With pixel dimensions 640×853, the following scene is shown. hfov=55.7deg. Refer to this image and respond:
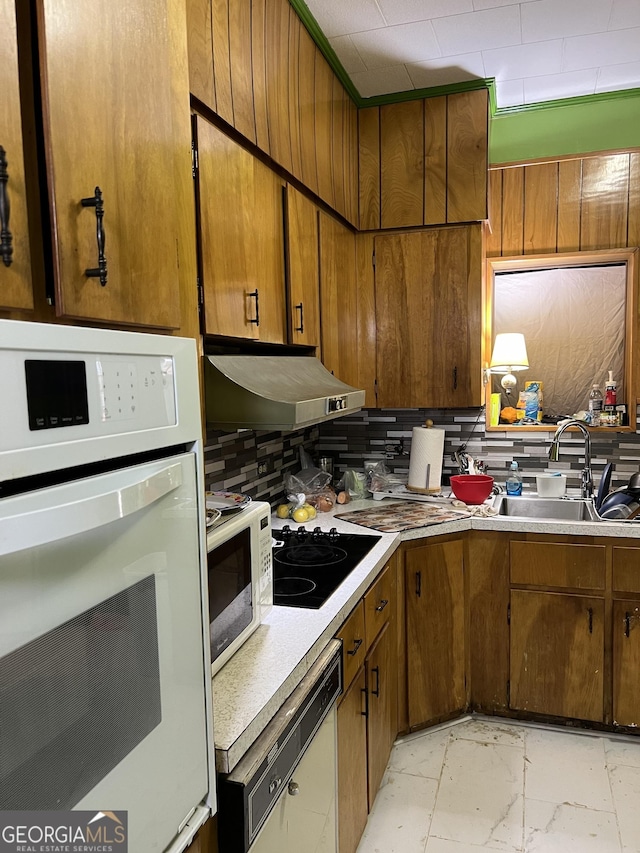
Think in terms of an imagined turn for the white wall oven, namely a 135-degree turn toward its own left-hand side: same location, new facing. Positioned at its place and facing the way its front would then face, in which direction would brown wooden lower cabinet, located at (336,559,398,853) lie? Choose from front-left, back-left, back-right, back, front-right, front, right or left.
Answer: front-right

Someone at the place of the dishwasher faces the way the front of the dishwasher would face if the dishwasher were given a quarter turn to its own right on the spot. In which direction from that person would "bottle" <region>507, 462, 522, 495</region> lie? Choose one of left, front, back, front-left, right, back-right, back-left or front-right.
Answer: back

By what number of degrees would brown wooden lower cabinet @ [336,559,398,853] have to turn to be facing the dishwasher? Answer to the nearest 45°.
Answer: approximately 90° to its right

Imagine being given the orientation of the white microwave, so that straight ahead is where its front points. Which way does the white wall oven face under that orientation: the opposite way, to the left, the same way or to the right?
the same way

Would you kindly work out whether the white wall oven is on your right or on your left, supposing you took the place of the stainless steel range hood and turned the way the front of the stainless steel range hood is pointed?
on your right

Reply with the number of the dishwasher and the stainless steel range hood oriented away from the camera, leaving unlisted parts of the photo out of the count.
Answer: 0

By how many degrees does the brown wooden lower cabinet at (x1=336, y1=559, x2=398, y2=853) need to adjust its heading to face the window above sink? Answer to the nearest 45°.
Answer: approximately 45° to its left

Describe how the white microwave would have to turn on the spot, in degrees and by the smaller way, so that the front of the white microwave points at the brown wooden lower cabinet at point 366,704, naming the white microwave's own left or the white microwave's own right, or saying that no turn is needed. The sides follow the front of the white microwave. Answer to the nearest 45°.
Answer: approximately 90° to the white microwave's own left

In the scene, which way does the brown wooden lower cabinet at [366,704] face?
to the viewer's right

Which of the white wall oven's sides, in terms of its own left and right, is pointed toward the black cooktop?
left

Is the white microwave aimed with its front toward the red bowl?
no

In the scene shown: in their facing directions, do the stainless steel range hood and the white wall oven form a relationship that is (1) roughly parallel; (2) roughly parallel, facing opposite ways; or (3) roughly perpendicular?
roughly parallel

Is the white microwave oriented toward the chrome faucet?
no

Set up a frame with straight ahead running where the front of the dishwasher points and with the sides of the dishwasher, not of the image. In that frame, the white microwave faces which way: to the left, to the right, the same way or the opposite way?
the same way

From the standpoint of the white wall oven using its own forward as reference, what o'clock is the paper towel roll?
The paper towel roll is roughly at 9 o'clock from the white wall oven.

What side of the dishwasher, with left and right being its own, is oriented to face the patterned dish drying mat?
left

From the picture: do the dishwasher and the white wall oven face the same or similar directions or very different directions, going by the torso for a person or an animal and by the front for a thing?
same or similar directions

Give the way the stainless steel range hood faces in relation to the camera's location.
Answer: facing the viewer and to the right of the viewer
